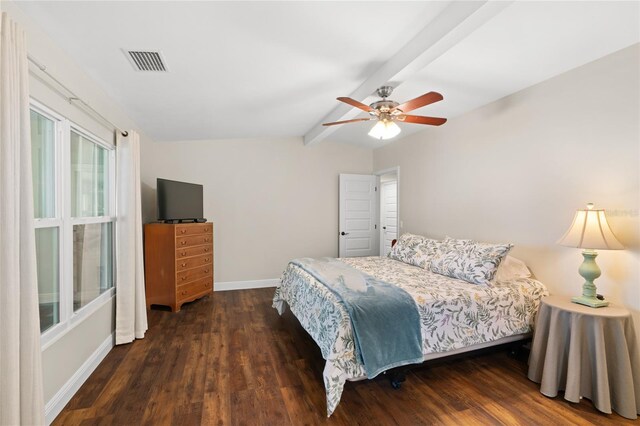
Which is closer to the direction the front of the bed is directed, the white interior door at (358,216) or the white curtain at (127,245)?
the white curtain

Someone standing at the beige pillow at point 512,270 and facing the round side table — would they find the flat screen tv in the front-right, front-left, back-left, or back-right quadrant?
back-right

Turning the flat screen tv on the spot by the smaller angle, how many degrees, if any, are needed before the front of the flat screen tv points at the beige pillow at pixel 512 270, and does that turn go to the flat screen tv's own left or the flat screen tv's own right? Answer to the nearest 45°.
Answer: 0° — it already faces it

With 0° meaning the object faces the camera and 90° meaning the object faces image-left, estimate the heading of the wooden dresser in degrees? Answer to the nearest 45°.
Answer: approximately 315°

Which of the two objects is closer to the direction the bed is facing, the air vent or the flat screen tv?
the air vent

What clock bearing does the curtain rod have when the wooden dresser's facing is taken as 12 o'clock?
The curtain rod is roughly at 2 o'clock from the wooden dresser.

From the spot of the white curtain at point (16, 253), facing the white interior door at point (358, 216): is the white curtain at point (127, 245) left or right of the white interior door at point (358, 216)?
left

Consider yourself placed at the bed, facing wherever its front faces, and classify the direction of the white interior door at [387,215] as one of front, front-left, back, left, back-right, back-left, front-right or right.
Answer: back-right

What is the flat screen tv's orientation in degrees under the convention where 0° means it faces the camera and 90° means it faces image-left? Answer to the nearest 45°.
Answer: approximately 315°

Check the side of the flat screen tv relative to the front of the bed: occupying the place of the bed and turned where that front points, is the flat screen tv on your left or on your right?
on your right

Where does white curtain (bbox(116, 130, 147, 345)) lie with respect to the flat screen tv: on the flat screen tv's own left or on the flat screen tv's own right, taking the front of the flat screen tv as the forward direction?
on the flat screen tv's own right

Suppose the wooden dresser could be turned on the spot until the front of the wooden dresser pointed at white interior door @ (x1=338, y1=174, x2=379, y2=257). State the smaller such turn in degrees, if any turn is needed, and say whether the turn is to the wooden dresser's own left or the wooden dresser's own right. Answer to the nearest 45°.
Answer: approximately 45° to the wooden dresser's own left
